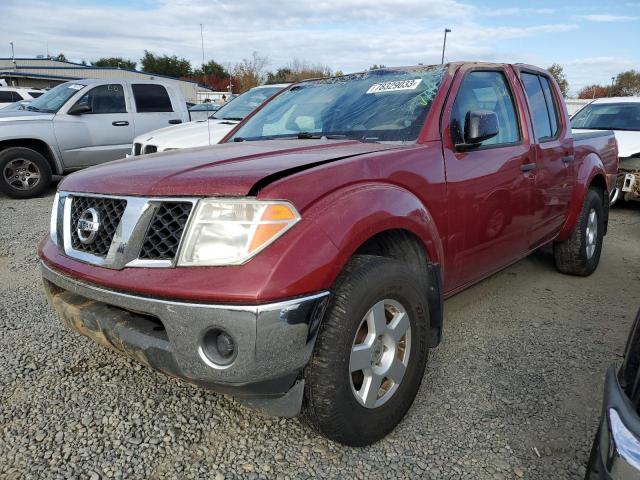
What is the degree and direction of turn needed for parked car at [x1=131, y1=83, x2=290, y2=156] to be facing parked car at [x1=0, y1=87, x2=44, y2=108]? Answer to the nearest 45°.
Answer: approximately 90° to its right

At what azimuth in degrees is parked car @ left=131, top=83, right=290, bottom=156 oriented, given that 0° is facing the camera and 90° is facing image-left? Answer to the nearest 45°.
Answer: approximately 45°

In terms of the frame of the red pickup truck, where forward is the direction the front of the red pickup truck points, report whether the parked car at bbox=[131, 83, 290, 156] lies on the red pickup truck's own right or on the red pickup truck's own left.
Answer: on the red pickup truck's own right

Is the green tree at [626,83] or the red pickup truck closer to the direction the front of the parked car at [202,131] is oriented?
the red pickup truck

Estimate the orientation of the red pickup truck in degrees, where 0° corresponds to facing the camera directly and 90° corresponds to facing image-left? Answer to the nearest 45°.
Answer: approximately 45°

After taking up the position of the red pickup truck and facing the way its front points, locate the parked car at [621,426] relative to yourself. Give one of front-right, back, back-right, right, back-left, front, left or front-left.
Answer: left

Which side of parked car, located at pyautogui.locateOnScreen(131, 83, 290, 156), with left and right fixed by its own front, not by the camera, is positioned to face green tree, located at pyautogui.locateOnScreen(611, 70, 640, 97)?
back

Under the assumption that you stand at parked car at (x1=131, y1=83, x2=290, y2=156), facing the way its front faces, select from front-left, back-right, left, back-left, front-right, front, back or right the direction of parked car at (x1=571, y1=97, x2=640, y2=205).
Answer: back-left

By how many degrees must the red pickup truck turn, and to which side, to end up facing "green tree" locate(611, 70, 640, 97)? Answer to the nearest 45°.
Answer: approximately 180°

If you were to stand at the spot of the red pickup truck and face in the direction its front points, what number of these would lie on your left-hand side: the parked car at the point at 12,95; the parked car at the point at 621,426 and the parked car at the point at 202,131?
1

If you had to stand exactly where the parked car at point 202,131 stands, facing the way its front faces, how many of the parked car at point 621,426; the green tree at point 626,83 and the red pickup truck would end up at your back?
1
